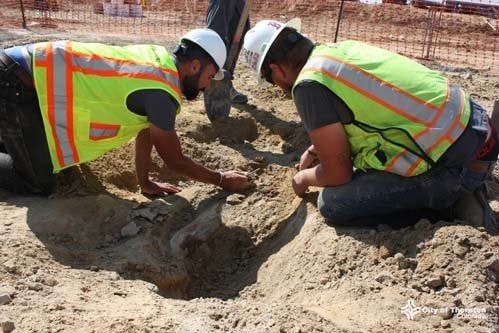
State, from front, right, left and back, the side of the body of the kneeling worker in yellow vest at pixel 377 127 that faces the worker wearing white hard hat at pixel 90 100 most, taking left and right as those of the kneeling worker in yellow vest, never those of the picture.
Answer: front

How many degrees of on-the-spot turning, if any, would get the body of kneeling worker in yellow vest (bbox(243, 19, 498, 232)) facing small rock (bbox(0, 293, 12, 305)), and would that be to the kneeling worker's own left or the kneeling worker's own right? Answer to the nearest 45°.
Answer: approximately 45° to the kneeling worker's own left

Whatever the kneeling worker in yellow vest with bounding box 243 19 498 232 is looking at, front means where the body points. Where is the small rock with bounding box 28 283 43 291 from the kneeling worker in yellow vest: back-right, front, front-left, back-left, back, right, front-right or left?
front-left

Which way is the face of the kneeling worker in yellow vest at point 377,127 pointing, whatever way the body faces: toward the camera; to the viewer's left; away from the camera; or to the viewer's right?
to the viewer's left

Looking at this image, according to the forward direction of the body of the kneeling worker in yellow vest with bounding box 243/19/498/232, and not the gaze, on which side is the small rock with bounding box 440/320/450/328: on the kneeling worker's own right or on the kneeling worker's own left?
on the kneeling worker's own left

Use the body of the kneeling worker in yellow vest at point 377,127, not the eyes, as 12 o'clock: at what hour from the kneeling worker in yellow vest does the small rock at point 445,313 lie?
The small rock is roughly at 8 o'clock from the kneeling worker in yellow vest.

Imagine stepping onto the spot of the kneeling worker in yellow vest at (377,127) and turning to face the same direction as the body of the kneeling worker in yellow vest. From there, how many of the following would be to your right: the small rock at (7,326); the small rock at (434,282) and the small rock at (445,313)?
0

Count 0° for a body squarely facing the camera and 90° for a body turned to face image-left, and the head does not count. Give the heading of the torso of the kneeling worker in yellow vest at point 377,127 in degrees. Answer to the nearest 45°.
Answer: approximately 90°

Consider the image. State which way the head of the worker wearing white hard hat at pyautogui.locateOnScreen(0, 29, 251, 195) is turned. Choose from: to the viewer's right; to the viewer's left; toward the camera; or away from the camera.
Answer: to the viewer's right

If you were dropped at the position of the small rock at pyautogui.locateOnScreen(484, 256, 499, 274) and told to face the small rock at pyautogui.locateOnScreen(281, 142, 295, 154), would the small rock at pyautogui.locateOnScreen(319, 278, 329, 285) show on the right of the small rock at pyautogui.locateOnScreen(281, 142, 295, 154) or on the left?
left
